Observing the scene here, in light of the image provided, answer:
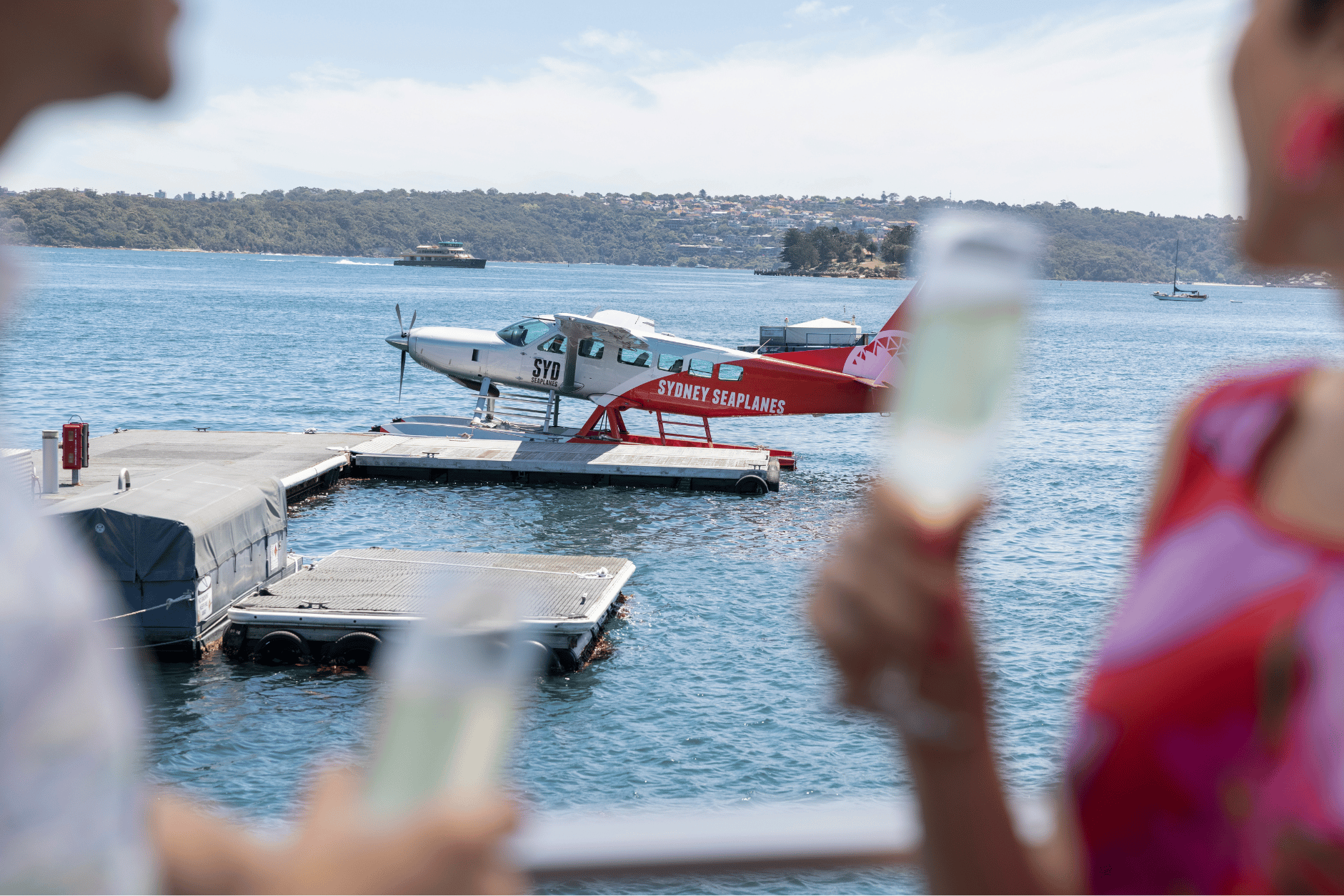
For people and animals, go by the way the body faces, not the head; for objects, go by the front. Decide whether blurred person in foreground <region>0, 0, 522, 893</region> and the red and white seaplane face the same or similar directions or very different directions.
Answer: very different directions

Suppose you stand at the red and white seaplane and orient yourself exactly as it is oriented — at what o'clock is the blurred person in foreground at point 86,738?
The blurred person in foreground is roughly at 9 o'clock from the red and white seaplane.

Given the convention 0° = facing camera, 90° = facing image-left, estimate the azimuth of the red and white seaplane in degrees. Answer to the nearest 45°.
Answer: approximately 90°

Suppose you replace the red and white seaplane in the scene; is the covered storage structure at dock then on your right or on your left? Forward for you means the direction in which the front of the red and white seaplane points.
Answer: on your left

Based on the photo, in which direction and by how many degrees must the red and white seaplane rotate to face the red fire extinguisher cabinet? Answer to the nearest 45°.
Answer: approximately 45° to its left
